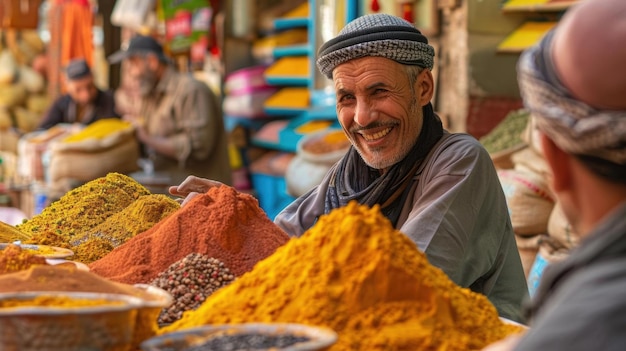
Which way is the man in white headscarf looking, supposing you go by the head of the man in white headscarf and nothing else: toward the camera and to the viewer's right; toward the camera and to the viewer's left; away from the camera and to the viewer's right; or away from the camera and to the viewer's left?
away from the camera and to the viewer's left

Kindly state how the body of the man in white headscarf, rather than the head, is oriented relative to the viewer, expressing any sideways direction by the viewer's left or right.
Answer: facing away from the viewer and to the left of the viewer

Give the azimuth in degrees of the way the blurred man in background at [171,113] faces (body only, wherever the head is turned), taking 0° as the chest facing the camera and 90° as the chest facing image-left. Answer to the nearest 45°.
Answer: approximately 45°

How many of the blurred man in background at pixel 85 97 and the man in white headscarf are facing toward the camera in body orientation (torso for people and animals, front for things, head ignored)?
1

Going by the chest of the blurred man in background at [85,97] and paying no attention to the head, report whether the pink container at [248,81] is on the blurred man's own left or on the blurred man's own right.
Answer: on the blurred man's own left

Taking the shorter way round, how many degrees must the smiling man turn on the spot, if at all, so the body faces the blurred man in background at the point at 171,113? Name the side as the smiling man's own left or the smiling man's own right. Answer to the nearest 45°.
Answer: approximately 135° to the smiling man's own right

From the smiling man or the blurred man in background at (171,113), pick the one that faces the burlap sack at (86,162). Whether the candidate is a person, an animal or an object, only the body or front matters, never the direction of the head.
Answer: the blurred man in background

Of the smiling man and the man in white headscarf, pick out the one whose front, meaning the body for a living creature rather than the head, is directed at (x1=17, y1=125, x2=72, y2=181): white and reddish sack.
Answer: the man in white headscarf

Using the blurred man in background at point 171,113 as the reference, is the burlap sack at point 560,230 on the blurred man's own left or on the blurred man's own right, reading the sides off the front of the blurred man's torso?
on the blurred man's own left
